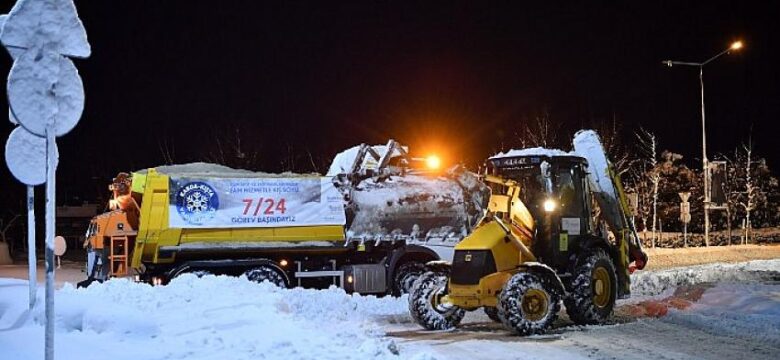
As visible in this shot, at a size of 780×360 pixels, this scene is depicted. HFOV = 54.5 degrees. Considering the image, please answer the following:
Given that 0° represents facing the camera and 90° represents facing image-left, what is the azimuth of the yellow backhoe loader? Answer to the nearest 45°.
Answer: approximately 45°

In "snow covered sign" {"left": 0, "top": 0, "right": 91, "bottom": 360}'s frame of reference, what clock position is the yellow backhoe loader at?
The yellow backhoe loader is roughly at 8 o'clock from the snow covered sign.

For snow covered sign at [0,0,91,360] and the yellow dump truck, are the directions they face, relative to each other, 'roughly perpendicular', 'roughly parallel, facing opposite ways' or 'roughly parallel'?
roughly perpendicular

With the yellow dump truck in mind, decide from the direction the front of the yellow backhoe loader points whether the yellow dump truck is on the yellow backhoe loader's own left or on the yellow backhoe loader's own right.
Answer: on the yellow backhoe loader's own right

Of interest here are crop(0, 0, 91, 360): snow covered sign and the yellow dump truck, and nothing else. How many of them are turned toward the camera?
1

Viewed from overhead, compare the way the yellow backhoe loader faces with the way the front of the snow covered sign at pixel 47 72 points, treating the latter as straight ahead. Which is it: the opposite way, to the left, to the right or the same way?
to the right
